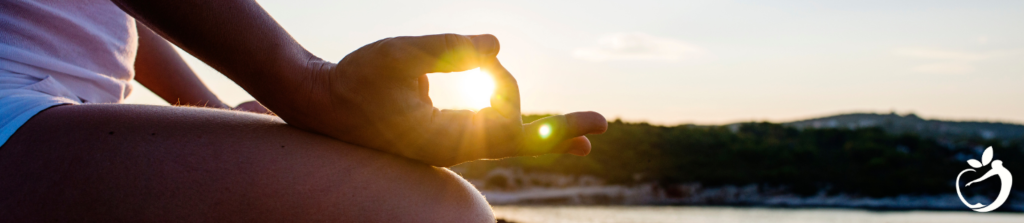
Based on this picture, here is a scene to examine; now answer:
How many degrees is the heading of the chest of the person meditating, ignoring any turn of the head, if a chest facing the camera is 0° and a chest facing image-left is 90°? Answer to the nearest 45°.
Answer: approximately 270°
